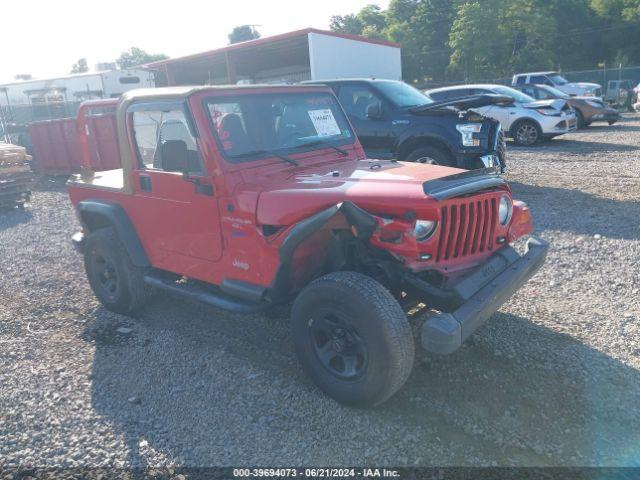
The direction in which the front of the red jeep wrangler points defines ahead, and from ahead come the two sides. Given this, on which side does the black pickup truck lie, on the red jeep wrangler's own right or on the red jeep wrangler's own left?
on the red jeep wrangler's own left

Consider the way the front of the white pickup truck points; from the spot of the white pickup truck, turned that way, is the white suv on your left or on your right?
on your right

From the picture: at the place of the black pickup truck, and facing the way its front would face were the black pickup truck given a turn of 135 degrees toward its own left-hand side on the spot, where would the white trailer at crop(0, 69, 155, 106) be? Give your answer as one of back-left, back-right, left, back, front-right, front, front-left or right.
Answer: front-left

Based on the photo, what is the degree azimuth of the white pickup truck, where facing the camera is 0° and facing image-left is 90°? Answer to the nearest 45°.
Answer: approximately 315°

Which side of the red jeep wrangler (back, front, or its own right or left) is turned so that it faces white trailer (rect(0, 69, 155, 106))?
back

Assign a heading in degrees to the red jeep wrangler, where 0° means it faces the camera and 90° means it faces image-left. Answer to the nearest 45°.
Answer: approximately 315°

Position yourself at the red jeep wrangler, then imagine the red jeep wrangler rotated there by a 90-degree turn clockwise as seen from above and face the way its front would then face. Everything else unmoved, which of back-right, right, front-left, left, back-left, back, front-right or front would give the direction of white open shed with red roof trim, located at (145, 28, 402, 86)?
back-right
